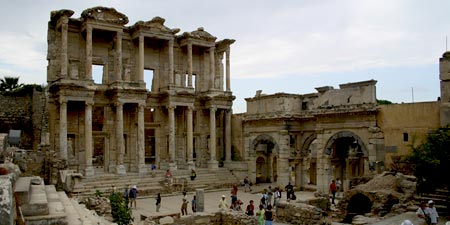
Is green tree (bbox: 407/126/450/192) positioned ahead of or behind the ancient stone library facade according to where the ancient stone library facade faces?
ahead

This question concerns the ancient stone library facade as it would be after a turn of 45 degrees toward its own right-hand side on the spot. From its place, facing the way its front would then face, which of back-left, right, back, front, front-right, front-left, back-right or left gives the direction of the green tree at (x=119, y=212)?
front

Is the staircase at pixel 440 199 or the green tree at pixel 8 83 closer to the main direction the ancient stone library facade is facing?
the staircase

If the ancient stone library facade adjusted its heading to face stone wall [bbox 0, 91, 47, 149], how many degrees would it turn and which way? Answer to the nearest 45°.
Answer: approximately 135° to its right

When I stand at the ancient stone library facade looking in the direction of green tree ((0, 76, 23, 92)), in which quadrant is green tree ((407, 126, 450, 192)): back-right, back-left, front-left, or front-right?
back-left

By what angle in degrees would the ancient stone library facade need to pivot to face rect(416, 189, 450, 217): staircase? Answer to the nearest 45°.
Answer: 0° — it already faces it

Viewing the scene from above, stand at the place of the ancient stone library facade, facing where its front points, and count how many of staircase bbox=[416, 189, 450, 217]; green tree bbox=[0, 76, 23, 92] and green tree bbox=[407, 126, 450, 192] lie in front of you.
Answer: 2

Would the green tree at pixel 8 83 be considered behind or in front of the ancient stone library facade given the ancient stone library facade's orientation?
behind

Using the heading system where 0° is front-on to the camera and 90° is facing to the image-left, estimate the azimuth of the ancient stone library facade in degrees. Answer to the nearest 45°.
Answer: approximately 315°
